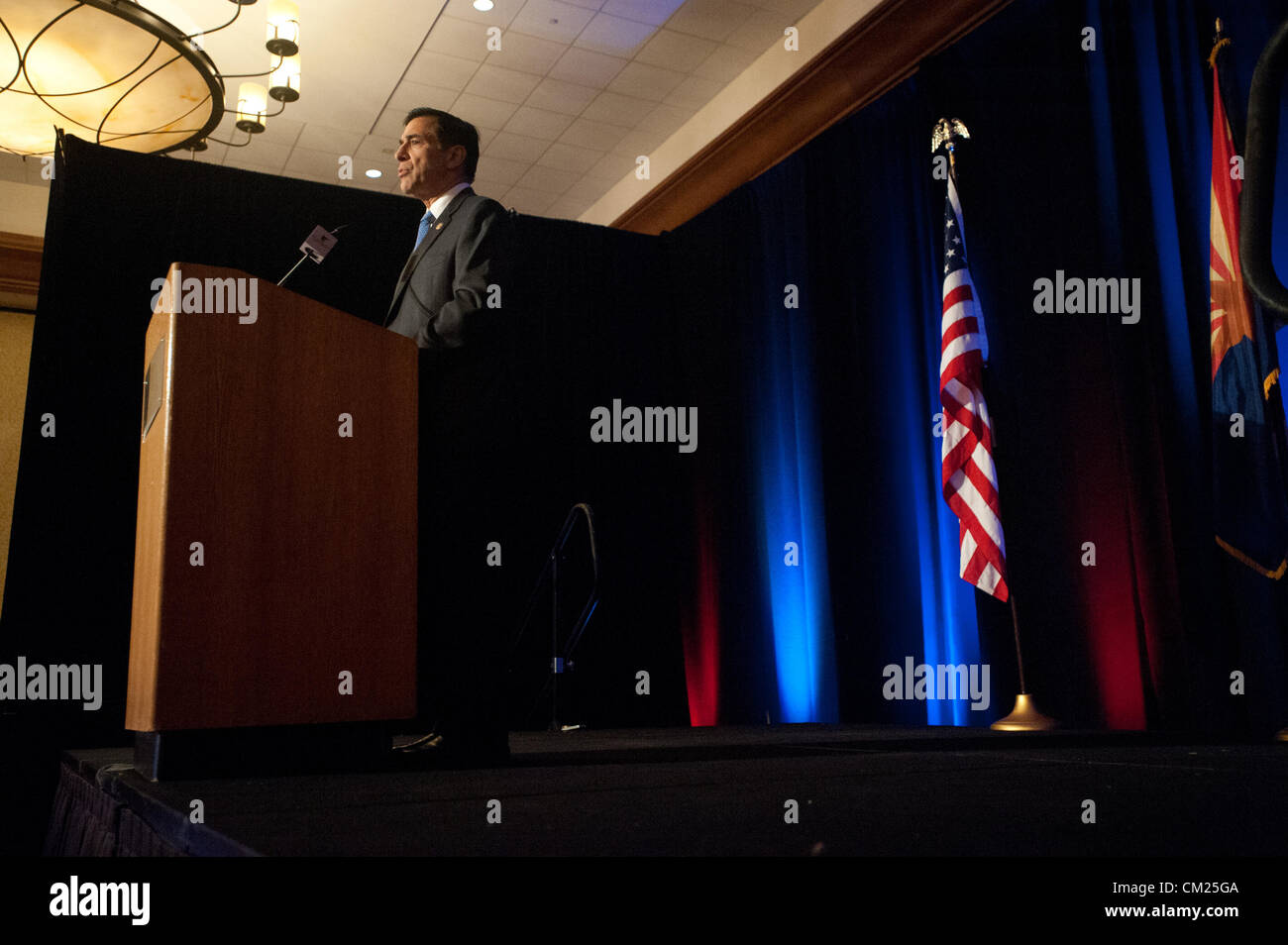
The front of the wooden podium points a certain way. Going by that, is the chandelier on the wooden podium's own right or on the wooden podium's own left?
on the wooden podium's own right

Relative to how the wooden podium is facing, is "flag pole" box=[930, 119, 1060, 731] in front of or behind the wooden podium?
behind

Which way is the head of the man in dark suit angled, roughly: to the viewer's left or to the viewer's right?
to the viewer's left

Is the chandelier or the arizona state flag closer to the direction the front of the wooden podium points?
the chandelier

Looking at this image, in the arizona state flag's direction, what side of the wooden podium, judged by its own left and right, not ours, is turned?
back

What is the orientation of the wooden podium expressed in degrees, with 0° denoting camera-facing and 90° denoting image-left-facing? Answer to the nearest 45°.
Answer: approximately 90°

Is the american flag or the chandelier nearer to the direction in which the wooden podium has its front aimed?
the chandelier

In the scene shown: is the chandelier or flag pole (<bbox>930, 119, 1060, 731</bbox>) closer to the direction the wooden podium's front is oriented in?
the chandelier

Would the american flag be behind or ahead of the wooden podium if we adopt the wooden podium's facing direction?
behind
